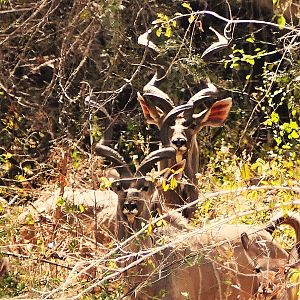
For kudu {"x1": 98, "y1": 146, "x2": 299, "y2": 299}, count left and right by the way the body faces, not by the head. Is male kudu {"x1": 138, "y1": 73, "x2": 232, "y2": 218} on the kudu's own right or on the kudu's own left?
on the kudu's own right

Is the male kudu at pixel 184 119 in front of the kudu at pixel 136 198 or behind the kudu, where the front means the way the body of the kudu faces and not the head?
behind

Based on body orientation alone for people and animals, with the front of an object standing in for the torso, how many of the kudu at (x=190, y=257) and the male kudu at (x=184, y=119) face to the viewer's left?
1

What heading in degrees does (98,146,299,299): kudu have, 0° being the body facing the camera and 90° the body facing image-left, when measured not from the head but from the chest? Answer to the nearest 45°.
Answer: approximately 90°

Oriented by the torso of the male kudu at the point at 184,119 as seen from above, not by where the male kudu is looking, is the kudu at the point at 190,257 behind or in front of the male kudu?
in front
